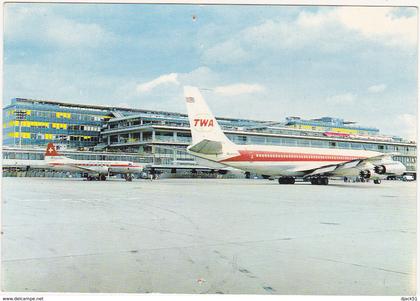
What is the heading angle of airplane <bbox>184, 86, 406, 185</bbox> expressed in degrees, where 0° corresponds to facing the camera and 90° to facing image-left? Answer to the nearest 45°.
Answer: approximately 225°
